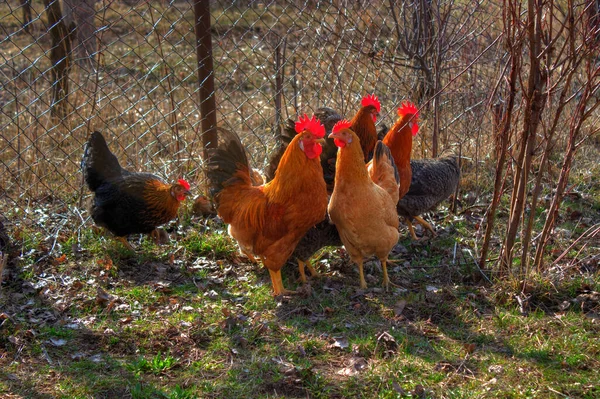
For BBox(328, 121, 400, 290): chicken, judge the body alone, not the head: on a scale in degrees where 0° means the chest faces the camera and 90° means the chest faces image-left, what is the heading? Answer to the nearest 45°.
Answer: approximately 45°

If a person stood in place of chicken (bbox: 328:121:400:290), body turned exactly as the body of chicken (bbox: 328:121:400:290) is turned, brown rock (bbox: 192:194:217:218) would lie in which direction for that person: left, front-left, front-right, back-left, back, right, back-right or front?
right

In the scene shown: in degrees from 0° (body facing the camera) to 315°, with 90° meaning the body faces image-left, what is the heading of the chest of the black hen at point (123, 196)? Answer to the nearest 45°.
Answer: approximately 270°

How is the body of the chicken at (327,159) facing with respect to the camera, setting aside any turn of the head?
to the viewer's right

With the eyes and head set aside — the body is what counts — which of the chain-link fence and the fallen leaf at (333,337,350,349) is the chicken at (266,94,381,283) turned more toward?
the fallen leaf

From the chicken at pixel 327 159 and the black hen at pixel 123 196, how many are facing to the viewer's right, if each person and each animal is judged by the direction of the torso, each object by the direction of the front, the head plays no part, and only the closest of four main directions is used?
2

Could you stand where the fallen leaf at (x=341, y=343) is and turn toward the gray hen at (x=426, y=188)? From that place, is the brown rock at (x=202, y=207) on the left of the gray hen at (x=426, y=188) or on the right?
left

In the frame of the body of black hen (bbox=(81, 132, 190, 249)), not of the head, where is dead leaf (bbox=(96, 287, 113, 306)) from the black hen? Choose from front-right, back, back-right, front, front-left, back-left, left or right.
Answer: right

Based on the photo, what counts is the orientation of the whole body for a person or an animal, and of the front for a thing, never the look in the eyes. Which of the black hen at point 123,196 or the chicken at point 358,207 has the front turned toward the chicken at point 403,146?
the black hen

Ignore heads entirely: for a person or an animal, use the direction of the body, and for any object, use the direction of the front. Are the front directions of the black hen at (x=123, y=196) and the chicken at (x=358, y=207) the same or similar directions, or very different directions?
very different directions

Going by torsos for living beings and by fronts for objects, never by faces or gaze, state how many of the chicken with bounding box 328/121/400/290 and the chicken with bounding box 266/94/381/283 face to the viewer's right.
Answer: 1

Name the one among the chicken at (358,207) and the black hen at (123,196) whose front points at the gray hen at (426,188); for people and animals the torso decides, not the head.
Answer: the black hen at (123,196)

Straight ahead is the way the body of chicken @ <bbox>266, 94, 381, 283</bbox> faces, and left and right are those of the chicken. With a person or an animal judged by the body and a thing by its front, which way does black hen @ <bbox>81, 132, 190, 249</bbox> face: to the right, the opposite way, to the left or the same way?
the same way

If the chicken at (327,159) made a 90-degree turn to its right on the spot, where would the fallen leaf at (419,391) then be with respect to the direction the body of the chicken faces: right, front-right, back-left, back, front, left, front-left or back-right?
front

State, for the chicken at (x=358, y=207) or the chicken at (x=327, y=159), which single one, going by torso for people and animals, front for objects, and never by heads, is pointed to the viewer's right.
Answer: the chicken at (x=327, y=159)

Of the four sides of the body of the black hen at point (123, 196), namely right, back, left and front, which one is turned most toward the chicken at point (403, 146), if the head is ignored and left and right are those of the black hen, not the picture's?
front

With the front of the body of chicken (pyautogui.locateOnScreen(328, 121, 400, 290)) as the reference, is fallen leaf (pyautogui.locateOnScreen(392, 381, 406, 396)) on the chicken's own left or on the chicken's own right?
on the chicken's own left

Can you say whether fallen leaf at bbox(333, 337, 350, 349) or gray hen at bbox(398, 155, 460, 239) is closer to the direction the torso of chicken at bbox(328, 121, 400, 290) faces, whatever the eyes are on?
the fallen leaf
